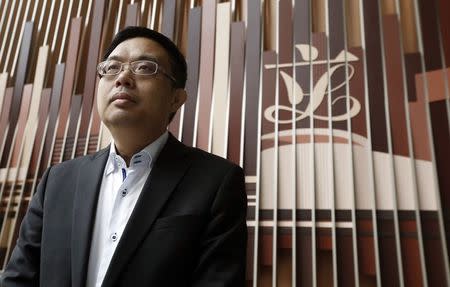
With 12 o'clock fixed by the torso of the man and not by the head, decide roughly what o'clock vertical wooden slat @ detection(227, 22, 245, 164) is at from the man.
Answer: The vertical wooden slat is roughly at 6 o'clock from the man.

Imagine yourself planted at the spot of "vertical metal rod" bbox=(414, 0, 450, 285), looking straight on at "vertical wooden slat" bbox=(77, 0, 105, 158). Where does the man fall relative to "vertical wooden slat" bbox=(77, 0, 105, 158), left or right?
left

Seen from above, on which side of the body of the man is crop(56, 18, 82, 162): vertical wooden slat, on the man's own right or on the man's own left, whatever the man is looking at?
on the man's own right

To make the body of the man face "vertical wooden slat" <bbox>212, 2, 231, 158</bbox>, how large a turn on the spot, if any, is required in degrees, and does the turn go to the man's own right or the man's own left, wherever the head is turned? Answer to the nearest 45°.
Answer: approximately 180°

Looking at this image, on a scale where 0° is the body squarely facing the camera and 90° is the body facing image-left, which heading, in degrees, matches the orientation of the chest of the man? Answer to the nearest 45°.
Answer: approximately 45°

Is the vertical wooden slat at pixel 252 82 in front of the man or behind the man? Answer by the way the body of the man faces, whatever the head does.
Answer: behind

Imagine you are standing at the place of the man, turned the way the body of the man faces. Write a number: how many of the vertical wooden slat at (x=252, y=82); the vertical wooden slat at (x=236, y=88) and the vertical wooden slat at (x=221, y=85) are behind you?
3

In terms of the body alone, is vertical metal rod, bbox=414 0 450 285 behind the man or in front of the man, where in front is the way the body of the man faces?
behind
